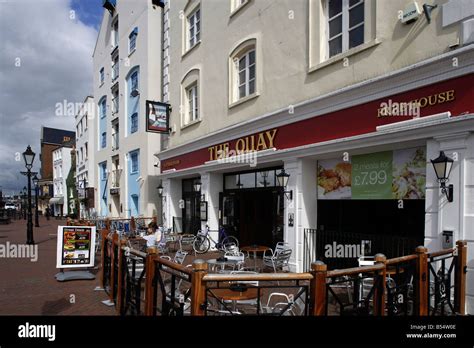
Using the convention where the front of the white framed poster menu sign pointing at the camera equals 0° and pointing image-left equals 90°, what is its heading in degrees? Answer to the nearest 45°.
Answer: approximately 0°

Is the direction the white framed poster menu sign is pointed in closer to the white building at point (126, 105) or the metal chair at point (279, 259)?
the metal chair

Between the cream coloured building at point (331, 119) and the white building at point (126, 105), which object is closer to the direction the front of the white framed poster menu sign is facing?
the cream coloured building

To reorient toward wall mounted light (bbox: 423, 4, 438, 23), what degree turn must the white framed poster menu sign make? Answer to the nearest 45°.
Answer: approximately 45° to its left

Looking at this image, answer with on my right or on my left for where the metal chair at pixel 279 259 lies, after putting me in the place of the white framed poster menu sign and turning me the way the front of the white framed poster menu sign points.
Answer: on my left

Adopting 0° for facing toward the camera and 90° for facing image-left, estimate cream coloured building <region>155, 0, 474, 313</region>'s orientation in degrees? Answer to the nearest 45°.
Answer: approximately 45°

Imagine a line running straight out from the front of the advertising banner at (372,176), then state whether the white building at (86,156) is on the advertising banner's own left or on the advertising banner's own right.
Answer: on the advertising banner's own right

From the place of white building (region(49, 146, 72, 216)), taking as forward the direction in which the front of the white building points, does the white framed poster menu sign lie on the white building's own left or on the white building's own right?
on the white building's own left

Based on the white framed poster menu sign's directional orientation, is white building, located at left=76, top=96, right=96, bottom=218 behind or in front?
behind

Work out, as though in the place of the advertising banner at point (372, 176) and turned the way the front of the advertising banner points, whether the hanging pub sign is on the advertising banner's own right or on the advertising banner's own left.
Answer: on the advertising banner's own right
